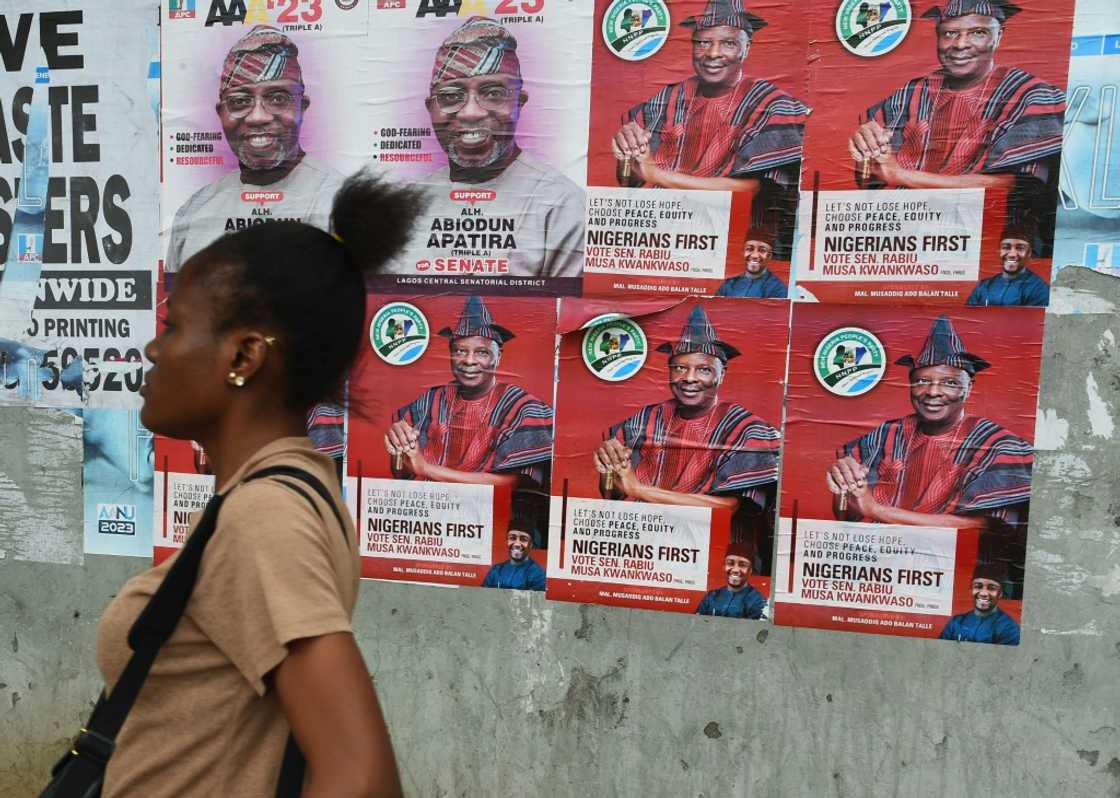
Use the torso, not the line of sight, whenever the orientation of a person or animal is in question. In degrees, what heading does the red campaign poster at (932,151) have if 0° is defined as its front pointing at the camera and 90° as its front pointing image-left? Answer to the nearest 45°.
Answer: approximately 0°

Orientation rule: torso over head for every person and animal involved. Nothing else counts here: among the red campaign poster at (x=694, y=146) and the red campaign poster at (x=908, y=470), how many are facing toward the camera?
2

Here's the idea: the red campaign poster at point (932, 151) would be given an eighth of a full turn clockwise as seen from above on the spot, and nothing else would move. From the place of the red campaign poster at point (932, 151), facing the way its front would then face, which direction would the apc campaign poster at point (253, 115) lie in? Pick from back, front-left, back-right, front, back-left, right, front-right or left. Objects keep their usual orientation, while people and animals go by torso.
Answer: front-right

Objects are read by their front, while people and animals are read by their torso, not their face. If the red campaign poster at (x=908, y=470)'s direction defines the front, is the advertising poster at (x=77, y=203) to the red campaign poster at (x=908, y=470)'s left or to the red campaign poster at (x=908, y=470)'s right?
on its right

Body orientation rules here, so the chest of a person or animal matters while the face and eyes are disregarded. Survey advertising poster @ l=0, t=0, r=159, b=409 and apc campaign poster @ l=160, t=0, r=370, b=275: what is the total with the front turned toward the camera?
2

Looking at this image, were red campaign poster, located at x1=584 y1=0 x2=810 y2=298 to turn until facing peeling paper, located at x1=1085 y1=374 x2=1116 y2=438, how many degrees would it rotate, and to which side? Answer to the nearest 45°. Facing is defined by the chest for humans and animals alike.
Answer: approximately 90° to its left

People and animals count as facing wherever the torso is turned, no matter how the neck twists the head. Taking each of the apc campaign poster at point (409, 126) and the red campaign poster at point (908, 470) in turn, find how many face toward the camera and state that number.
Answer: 2

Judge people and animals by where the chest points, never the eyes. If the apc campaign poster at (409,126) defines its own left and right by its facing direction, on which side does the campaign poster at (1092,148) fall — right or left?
on its left

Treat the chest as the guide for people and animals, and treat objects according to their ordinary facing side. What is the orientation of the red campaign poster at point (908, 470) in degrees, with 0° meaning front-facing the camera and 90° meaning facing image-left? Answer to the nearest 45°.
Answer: approximately 0°
